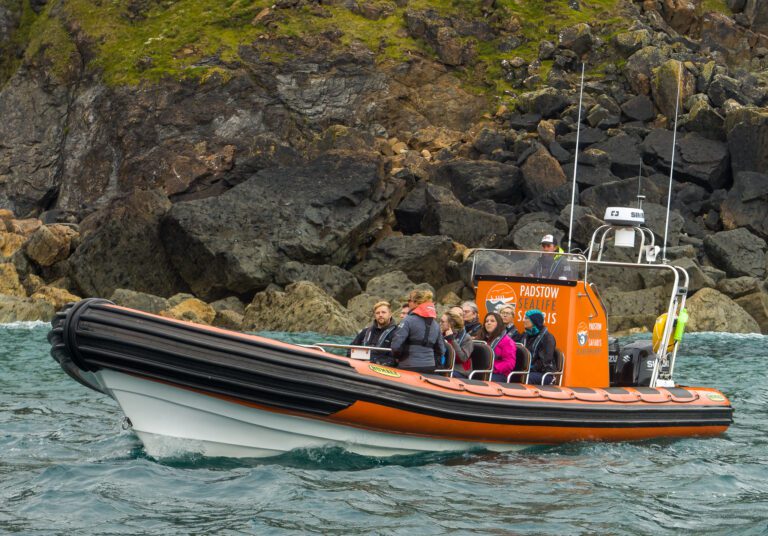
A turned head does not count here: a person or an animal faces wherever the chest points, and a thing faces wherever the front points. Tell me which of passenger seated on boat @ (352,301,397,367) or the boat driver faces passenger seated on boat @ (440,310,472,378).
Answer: the boat driver

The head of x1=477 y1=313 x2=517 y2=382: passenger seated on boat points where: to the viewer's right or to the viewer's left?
to the viewer's left

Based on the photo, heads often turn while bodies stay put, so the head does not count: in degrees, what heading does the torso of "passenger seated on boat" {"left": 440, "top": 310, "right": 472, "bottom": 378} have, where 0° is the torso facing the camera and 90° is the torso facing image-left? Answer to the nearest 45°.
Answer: approximately 90°

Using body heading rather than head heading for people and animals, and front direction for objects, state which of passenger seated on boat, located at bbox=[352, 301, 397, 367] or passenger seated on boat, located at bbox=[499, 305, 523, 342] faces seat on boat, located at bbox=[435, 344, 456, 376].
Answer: passenger seated on boat, located at bbox=[499, 305, 523, 342]

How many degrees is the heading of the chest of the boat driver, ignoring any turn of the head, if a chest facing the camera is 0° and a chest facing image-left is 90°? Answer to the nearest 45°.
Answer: approximately 45°

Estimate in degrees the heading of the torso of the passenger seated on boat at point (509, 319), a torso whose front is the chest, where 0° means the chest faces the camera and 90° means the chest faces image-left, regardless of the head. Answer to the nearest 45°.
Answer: approximately 45°

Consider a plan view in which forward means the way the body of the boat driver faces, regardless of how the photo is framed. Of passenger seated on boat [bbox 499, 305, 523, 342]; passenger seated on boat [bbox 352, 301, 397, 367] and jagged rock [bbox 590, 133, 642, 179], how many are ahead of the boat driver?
2

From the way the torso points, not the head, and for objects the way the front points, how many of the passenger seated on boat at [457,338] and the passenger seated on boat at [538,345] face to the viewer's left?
2

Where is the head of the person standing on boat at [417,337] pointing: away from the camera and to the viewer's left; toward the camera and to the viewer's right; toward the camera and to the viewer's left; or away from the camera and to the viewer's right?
away from the camera and to the viewer's left

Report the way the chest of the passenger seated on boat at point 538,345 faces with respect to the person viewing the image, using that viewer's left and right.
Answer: facing to the left of the viewer

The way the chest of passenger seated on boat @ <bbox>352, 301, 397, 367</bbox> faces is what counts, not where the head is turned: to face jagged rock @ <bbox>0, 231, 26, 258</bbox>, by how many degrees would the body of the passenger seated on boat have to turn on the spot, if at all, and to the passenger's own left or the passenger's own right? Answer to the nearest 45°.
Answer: approximately 90° to the passenger's own right

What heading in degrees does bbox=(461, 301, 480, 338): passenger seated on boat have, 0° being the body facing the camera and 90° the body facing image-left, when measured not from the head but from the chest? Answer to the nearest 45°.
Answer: approximately 45°

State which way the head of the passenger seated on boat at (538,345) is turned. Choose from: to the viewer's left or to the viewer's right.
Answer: to the viewer's left

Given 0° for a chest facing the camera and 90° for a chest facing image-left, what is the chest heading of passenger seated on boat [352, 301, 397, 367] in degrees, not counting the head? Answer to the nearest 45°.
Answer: approximately 45°

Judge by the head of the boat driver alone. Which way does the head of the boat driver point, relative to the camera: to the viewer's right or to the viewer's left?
to the viewer's left

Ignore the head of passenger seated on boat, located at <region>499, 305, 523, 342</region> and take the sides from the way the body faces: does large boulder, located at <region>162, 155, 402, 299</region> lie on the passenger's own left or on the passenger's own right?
on the passenger's own right
